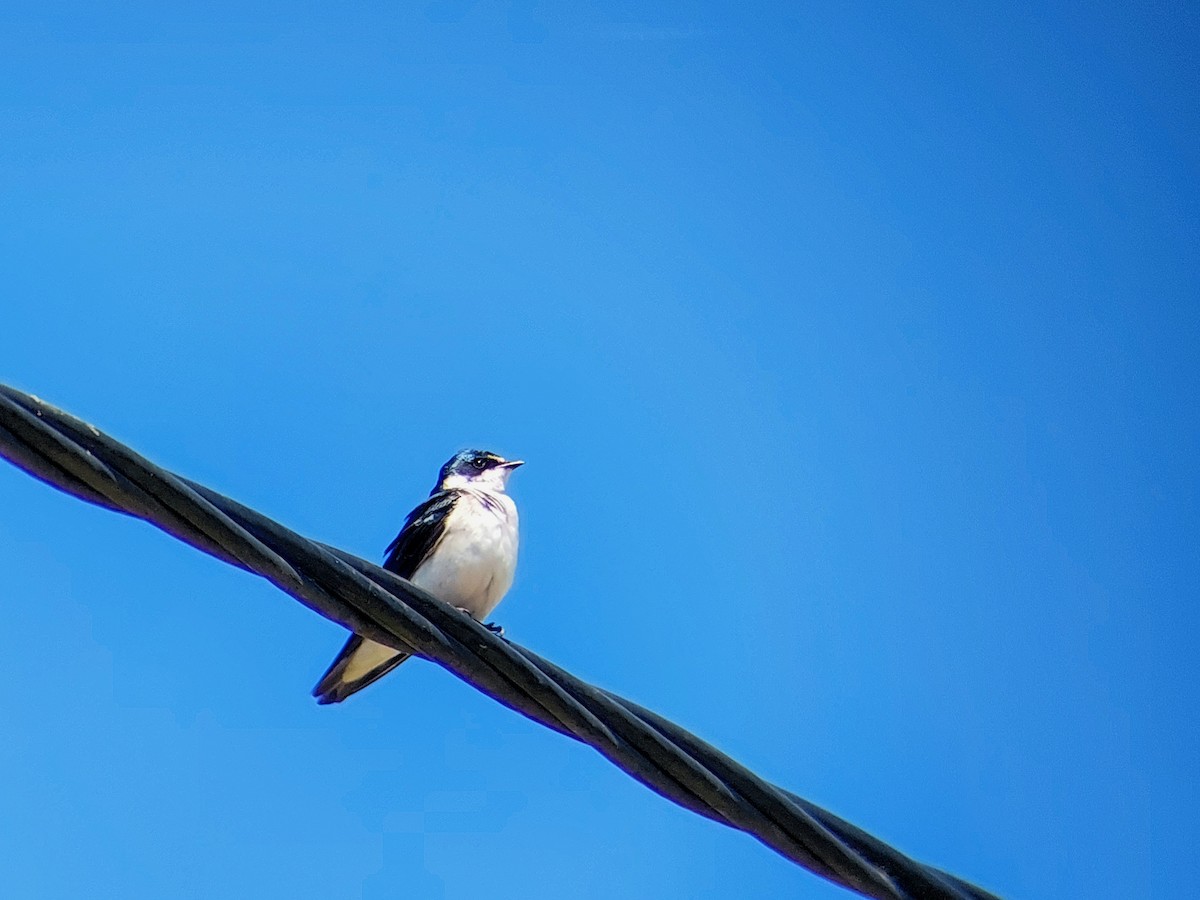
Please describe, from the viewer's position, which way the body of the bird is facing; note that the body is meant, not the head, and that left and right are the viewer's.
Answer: facing the viewer and to the right of the viewer
